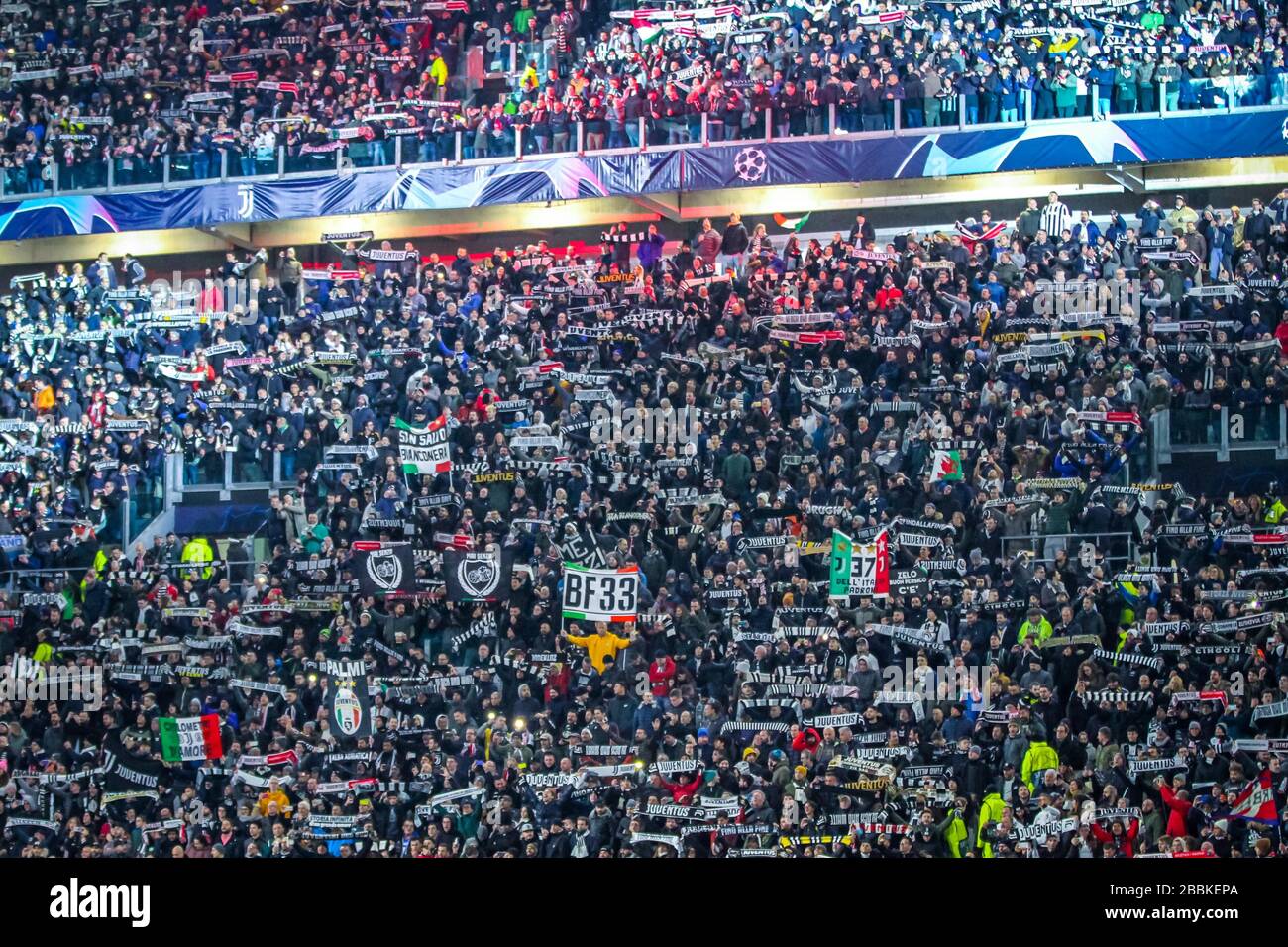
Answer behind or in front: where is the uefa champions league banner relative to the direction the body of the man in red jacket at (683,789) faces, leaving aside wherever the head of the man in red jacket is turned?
behind

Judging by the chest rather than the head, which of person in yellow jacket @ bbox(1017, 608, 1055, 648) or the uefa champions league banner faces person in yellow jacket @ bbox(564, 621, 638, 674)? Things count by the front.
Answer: the uefa champions league banner

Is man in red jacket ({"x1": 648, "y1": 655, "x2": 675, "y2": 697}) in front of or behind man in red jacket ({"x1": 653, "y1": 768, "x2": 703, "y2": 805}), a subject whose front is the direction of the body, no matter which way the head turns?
behind

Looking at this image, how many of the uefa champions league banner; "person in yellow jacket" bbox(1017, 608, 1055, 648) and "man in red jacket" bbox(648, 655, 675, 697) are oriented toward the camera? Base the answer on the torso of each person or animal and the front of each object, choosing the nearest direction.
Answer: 3

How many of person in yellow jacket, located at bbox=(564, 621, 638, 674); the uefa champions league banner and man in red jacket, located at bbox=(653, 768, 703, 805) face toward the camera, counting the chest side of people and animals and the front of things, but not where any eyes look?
3

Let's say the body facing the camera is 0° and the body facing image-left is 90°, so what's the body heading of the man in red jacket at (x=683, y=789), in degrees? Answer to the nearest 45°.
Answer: approximately 0°

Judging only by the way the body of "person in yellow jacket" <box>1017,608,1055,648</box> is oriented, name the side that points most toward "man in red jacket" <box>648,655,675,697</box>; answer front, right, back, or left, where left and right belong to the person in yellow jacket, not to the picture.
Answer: right

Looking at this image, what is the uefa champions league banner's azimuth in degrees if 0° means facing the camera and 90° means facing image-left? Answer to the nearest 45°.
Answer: approximately 0°

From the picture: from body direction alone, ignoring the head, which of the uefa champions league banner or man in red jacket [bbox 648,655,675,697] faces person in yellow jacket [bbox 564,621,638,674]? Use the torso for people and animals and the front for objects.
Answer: the uefa champions league banner

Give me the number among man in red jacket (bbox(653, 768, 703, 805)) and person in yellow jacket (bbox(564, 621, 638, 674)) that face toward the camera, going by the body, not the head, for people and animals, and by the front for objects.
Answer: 2
